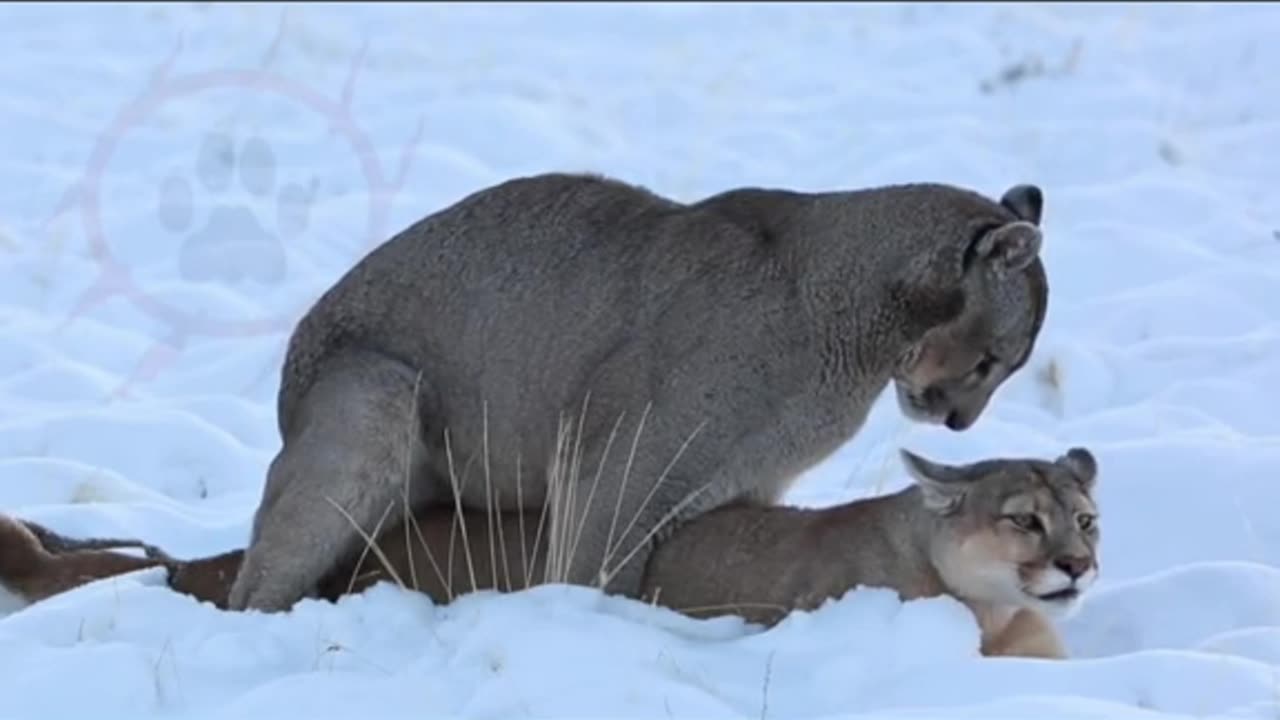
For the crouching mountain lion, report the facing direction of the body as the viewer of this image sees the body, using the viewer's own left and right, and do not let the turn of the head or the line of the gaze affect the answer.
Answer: facing to the right of the viewer

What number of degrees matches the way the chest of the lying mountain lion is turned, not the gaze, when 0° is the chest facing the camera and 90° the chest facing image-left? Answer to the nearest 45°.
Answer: approximately 270°

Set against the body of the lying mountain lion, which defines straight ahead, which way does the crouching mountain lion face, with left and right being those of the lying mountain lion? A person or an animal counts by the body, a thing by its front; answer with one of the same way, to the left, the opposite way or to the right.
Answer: the same way

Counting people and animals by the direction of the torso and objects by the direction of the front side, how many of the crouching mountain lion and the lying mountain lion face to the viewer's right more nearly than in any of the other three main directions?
2
